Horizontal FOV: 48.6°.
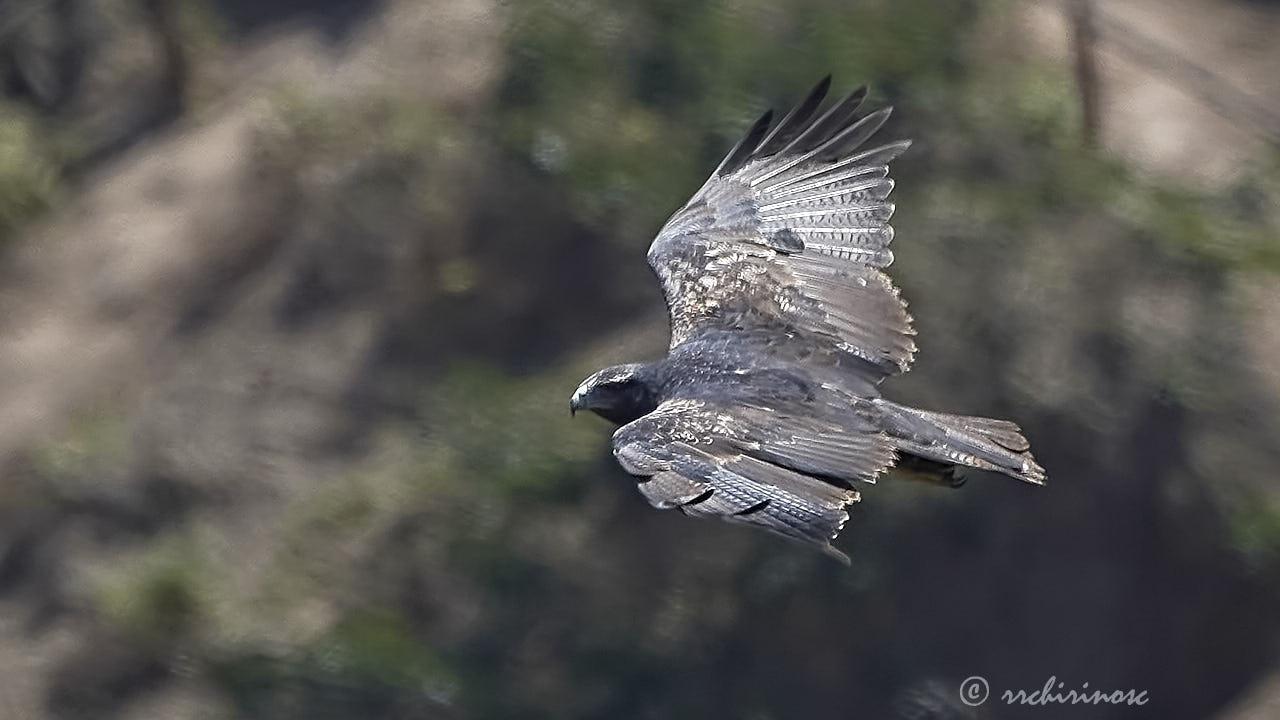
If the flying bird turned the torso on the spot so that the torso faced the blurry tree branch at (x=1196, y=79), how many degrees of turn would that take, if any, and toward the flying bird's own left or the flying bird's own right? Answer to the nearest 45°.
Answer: approximately 135° to the flying bird's own right

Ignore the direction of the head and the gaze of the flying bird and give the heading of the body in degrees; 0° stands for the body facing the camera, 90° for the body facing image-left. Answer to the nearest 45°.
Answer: approximately 90°

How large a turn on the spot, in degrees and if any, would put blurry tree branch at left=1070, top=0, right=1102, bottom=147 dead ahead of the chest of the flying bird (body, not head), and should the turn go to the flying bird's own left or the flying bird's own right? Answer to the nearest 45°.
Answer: approximately 90° to the flying bird's own right
